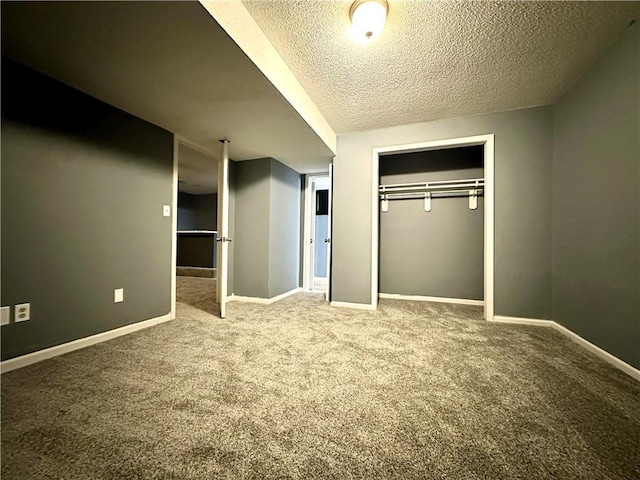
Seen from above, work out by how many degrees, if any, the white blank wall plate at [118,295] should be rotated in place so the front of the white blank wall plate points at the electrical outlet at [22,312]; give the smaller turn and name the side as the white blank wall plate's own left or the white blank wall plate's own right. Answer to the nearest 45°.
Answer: approximately 90° to the white blank wall plate's own right

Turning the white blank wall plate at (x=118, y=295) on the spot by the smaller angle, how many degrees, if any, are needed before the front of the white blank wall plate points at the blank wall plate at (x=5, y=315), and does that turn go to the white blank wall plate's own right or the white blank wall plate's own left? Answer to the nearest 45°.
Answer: approximately 90° to the white blank wall plate's own right

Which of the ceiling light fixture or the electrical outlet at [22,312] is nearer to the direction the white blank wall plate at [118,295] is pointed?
the ceiling light fixture

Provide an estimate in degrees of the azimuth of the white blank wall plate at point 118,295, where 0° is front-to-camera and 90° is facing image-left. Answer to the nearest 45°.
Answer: approximately 315°

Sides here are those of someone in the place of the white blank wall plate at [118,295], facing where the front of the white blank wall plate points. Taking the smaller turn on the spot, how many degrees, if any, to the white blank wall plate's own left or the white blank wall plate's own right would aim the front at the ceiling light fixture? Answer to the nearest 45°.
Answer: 0° — it already faces it
